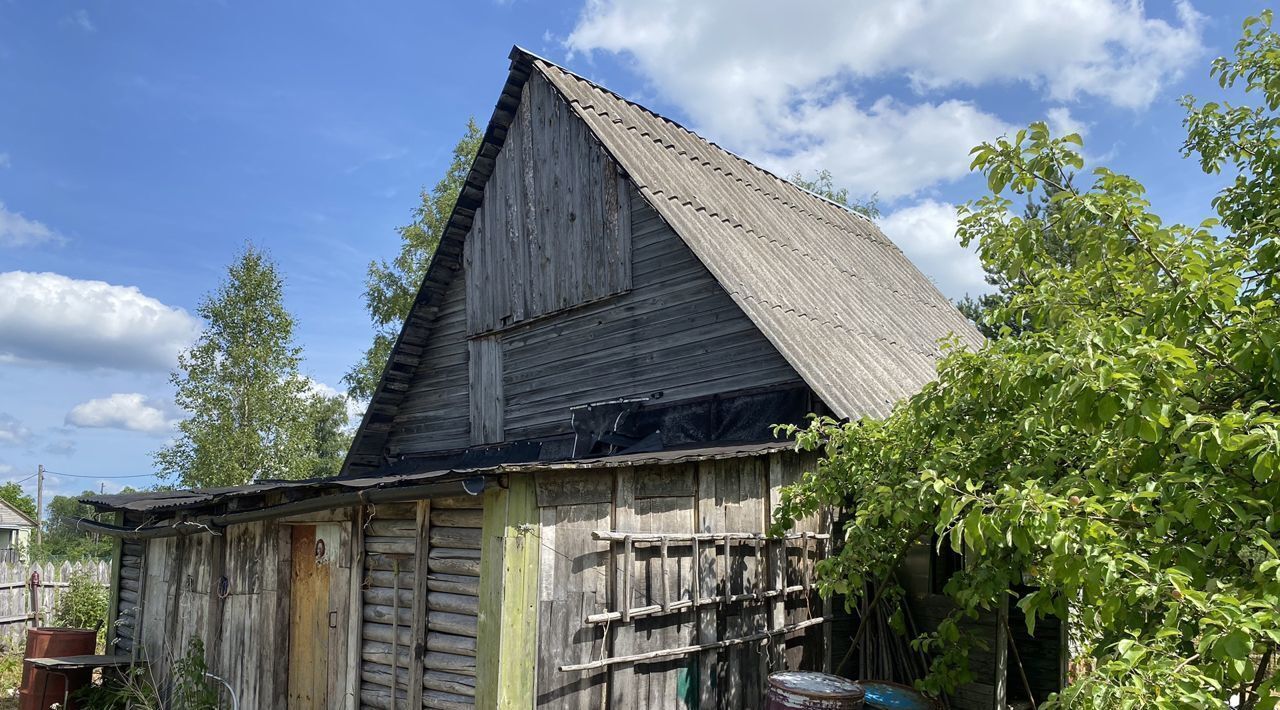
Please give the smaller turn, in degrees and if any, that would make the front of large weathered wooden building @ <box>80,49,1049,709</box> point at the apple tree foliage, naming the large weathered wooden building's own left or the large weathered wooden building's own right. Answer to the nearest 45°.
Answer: approximately 45° to the large weathered wooden building's own left

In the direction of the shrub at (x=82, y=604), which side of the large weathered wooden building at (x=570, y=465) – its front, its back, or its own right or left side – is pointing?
right

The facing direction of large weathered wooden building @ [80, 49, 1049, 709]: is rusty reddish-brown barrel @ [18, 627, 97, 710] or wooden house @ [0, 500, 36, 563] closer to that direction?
the rusty reddish-brown barrel

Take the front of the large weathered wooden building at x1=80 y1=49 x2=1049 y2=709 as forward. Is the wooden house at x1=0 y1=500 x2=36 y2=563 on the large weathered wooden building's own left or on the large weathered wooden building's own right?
on the large weathered wooden building's own right

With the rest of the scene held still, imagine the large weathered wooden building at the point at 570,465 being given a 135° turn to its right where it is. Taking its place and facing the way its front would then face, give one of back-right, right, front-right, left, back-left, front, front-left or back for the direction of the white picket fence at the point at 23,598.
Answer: front-left

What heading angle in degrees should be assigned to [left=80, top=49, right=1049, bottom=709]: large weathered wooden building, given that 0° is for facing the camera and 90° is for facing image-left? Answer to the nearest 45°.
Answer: approximately 45°
